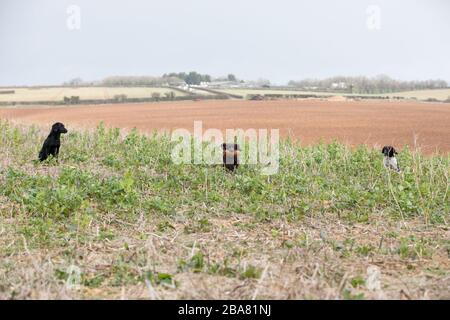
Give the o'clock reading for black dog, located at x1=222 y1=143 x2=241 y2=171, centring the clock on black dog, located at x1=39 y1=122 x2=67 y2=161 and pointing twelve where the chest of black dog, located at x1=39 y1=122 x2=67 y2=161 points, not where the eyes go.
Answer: black dog, located at x1=222 y1=143 x2=241 y2=171 is roughly at 1 o'clock from black dog, located at x1=39 y1=122 x2=67 y2=161.

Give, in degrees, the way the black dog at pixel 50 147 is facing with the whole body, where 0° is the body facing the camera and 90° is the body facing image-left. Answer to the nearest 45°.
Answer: approximately 270°
